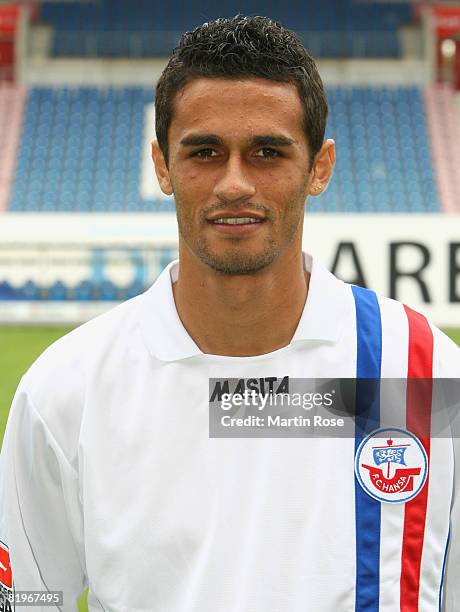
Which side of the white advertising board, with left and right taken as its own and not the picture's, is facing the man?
front

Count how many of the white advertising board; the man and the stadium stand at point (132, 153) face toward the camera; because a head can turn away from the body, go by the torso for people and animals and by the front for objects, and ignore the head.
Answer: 3

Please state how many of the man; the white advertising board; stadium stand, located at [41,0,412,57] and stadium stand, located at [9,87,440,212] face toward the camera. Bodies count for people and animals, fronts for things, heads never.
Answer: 4

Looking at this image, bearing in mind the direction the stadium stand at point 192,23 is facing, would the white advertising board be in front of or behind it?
in front

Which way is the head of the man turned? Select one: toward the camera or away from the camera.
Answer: toward the camera

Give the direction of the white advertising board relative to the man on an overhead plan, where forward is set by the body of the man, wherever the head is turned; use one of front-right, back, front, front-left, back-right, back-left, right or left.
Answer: back

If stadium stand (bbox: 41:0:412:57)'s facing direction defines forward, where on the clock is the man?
The man is roughly at 12 o'clock from the stadium stand.

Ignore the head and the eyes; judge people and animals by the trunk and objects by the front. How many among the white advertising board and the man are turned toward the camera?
2

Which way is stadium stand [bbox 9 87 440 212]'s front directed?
toward the camera

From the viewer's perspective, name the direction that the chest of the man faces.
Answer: toward the camera

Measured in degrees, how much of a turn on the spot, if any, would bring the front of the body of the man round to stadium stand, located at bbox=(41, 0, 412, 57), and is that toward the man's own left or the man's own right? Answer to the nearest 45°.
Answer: approximately 180°

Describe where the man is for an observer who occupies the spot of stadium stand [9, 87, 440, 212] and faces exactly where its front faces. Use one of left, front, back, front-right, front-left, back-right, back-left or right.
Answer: front

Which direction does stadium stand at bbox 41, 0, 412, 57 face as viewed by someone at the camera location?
facing the viewer

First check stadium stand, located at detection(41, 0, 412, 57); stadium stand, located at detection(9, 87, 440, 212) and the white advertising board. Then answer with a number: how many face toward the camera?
3
